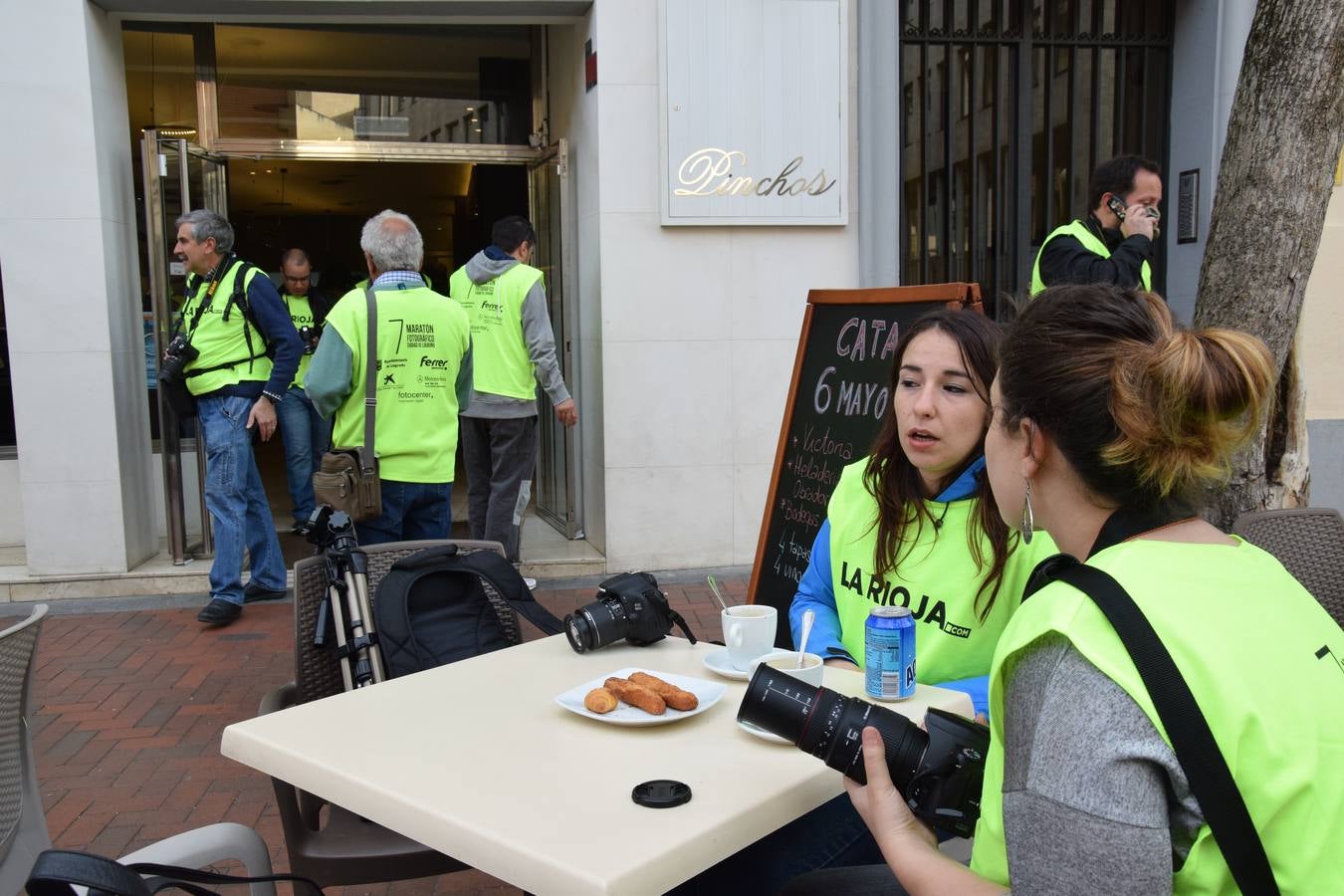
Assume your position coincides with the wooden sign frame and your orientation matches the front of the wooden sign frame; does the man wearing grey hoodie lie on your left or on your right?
on your right

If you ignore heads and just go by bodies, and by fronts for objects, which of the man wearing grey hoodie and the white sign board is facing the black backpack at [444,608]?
the white sign board

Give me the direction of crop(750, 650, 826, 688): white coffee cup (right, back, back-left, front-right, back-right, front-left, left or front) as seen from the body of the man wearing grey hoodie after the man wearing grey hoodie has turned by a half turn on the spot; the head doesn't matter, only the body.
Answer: front-left

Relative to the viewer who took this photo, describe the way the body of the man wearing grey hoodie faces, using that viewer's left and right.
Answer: facing away from the viewer and to the right of the viewer

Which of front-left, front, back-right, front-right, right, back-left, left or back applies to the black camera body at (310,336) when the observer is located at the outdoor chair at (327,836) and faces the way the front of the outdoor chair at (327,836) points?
back

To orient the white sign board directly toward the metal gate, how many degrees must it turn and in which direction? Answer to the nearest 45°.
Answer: approximately 135° to its left

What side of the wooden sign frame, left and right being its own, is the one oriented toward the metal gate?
back

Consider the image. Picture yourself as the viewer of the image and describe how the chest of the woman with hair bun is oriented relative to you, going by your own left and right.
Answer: facing away from the viewer and to the left of the viewer

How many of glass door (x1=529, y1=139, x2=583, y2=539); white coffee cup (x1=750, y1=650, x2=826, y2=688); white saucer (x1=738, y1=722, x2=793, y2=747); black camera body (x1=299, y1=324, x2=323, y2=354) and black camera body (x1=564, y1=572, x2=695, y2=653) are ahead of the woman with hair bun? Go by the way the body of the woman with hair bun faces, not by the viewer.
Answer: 5

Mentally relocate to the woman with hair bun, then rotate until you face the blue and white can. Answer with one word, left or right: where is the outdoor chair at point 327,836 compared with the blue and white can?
left

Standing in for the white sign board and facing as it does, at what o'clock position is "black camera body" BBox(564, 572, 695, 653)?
The black camera body is roughly at 12 o'clock from the white sign board.
